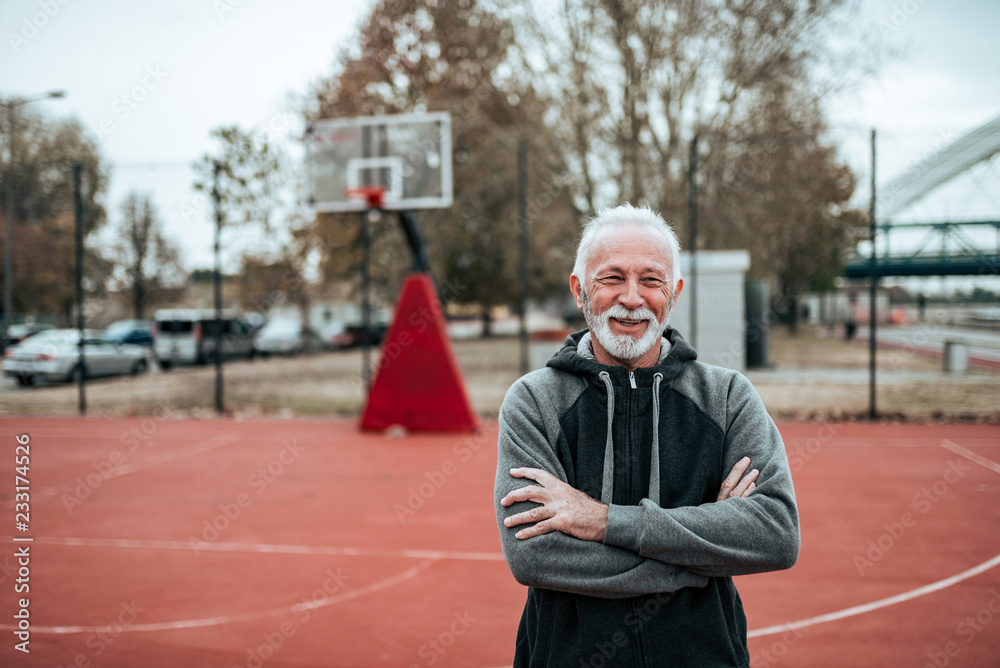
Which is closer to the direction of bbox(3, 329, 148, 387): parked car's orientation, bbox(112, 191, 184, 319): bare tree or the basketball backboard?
the bare tree

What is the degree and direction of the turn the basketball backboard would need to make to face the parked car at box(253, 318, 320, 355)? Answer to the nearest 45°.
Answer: approximately 135° to its right

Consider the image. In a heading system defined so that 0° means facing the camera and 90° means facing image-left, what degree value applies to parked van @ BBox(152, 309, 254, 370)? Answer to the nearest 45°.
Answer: approximately 225°

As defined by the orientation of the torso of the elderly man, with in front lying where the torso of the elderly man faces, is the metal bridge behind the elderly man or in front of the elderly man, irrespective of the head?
behind

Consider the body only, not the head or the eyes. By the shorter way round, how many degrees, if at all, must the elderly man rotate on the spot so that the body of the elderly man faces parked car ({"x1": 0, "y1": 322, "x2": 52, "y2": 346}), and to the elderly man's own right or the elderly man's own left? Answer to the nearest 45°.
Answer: approximately 135° to the elderly man's own right

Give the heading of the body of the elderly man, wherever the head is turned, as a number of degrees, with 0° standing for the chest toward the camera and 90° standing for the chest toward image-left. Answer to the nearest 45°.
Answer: approximately 0°

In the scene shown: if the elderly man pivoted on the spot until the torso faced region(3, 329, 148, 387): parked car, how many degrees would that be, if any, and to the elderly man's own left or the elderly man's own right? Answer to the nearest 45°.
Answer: approximately 135° to the elderly man's own right

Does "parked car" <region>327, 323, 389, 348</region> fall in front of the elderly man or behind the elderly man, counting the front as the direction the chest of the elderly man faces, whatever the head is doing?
behind
